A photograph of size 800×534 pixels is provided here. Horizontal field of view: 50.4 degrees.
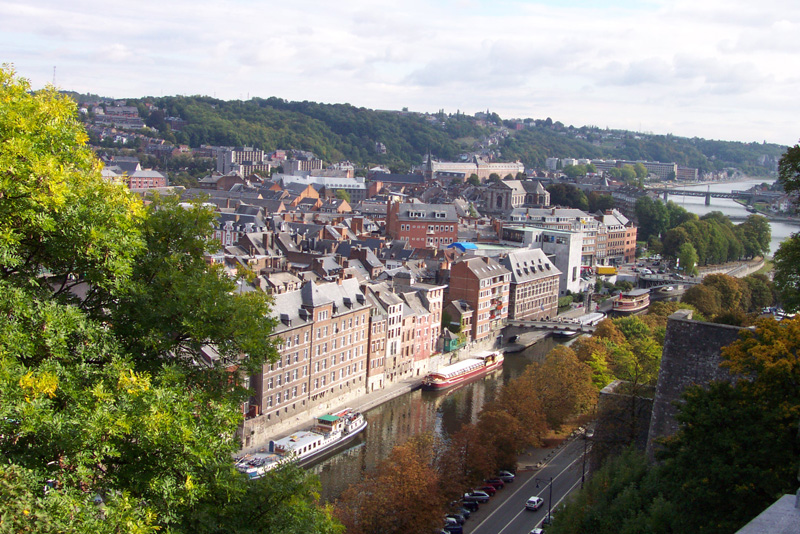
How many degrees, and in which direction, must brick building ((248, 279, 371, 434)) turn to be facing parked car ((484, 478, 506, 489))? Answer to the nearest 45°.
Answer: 0° — it already faces it

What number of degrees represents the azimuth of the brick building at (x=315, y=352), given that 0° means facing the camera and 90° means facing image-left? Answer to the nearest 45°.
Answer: approximately 315°

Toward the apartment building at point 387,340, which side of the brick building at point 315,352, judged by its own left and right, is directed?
left

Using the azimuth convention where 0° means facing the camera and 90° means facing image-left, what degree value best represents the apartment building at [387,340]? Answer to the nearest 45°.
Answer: approximately 315°

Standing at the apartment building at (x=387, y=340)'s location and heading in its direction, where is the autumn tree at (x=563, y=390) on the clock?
The autumn tree is roughly at 12 o'clock from the apartment building.

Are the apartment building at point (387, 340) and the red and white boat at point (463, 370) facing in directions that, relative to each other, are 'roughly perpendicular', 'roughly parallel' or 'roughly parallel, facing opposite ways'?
roughly perpendicular

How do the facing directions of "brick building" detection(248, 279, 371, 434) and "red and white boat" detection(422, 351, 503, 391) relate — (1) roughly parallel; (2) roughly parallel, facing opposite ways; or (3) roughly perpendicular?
roughly perpendicular

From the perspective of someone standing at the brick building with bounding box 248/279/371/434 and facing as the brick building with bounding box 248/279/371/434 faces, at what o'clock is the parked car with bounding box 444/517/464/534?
The parked car is roughly at 1 o'clock from the brick building.
